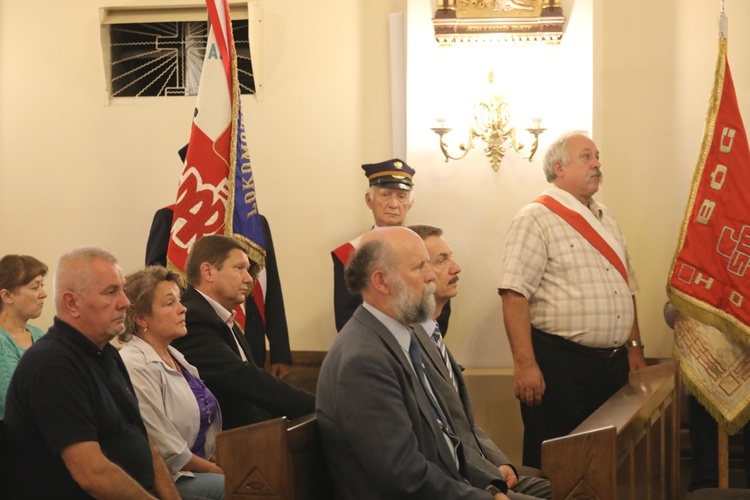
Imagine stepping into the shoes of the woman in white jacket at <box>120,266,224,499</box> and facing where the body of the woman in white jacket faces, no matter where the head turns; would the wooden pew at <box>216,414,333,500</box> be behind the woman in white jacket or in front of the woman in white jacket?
in front

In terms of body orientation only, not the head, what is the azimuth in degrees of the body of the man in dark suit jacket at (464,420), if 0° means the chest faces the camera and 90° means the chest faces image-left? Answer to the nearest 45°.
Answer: approximately 315°

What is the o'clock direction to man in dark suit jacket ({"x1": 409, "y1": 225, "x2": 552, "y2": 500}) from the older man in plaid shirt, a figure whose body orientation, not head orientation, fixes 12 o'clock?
The man in dark suit jacket is roughly at 2 o'clock from the older man in plaid shirt.

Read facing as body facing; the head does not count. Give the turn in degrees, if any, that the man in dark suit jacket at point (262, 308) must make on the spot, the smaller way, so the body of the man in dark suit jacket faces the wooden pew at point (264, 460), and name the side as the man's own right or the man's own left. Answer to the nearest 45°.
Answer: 0° — they already face it

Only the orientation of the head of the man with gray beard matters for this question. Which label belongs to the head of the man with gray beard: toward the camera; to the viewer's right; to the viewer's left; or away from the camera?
to the viewer's right
